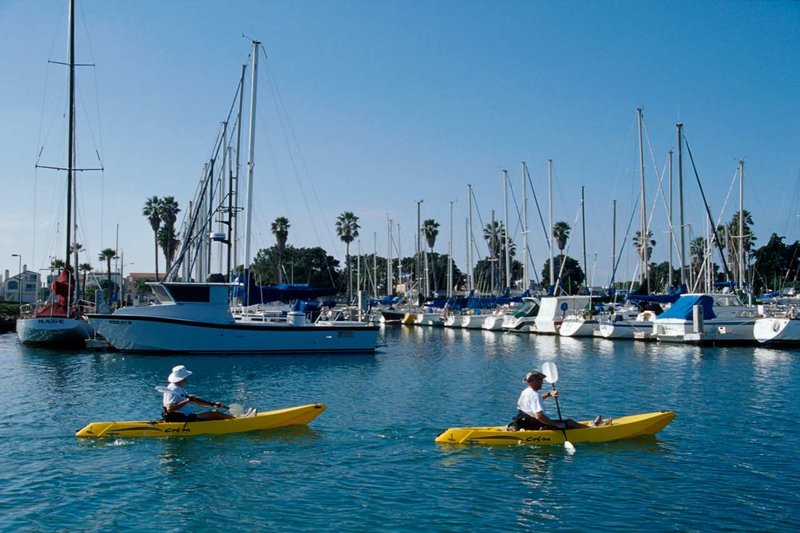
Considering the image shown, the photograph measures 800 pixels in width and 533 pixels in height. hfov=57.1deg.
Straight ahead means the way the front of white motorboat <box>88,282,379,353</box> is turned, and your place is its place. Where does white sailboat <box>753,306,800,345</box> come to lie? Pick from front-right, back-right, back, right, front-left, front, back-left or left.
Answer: back

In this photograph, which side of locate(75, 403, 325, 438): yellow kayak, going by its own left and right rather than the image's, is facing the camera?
right

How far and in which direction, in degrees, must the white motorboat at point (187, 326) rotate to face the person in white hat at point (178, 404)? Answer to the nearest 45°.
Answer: approximately 90° to its left

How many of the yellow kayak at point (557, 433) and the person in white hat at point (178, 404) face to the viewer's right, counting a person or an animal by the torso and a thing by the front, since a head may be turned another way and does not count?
2

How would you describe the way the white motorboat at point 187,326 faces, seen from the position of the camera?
facing to the left of the viewer

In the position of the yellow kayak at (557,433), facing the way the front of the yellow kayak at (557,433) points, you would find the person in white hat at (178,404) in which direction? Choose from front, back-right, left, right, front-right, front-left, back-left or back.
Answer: back

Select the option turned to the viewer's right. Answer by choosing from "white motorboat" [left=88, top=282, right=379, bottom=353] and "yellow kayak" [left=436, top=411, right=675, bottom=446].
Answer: the yellow kayak

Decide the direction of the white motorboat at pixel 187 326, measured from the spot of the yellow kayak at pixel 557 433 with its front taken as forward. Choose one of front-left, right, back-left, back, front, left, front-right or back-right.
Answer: back-left

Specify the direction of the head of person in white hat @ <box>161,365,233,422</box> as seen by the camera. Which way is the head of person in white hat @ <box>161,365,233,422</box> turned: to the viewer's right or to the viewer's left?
to the viewer's right

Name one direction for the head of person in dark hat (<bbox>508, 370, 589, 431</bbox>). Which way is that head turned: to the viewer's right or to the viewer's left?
to the viewer's right

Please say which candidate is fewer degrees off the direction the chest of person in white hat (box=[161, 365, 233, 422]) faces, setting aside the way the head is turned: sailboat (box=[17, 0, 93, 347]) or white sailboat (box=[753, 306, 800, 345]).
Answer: the white sailboat

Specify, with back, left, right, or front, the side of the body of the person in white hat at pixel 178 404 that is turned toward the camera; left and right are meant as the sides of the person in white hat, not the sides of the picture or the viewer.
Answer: right

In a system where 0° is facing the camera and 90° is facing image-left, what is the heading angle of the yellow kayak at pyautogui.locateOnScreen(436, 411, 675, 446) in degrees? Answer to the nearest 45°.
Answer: approximately 270°
